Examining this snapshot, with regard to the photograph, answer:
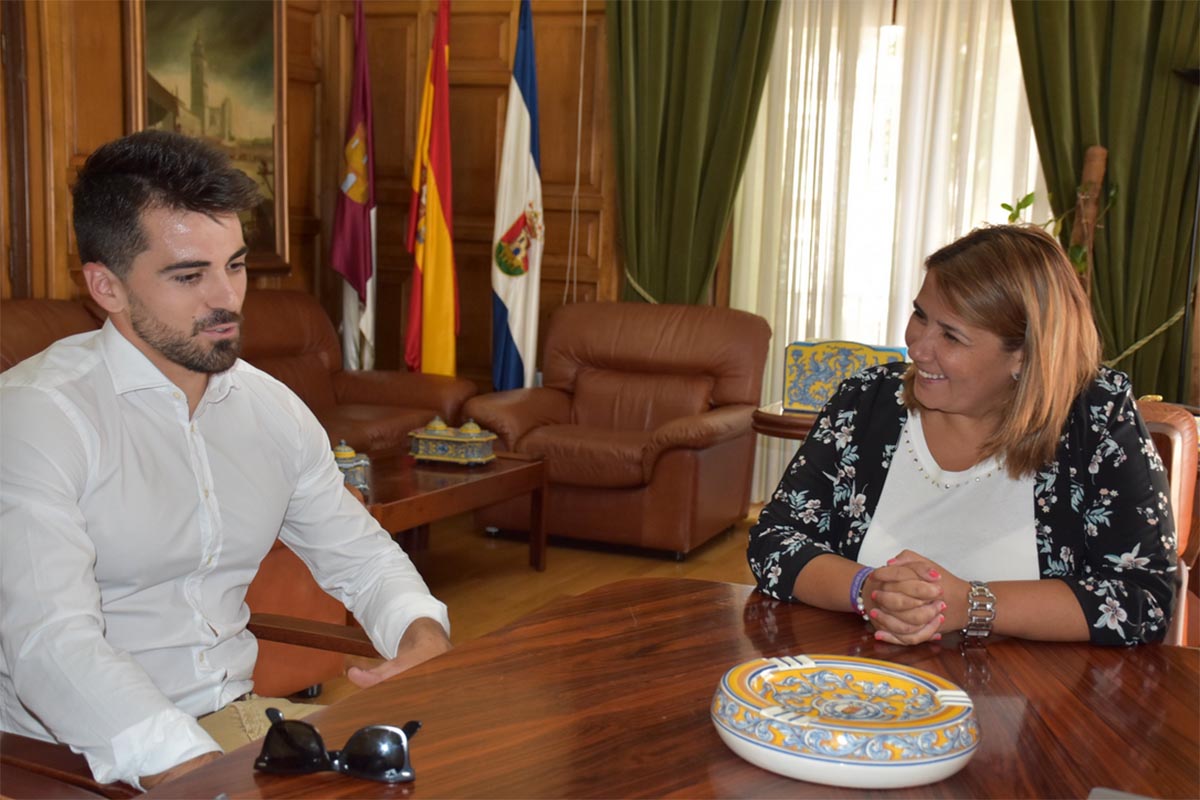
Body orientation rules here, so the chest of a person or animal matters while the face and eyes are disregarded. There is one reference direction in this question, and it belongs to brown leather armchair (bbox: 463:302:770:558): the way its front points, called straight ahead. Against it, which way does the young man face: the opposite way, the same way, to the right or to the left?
to the left

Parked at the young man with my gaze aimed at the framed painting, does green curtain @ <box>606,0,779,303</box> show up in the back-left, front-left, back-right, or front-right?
front-right

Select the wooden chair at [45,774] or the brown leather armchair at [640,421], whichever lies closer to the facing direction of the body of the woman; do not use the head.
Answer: the wooden chair

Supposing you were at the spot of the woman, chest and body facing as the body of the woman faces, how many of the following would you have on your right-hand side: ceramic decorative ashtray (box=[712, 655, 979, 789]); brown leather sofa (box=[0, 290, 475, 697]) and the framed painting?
2

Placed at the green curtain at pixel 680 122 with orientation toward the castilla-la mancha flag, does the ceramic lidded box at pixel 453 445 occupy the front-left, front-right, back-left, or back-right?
front-left

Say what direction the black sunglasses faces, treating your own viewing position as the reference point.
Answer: facing the viewer

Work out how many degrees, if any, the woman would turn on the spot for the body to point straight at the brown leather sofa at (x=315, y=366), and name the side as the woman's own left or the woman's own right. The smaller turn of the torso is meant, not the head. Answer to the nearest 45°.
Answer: approximately 90° to the woman's own right

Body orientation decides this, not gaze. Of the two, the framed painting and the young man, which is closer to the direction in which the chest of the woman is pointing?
the young man

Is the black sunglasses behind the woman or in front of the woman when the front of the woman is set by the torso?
in front

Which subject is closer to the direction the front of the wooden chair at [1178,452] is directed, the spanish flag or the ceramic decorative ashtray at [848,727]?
the ceramic decorative ashtray

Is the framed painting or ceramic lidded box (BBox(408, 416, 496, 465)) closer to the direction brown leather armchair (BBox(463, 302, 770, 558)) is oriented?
the ceramic lidded box

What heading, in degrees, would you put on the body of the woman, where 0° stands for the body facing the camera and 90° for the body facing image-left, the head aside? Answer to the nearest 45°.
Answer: approximately 45°

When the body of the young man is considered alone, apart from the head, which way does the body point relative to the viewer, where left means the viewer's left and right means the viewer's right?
facing the viewer and to the right of the viewer

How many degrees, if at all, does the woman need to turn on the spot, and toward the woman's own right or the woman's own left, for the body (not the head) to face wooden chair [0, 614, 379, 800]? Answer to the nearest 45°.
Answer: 0° — they already face it

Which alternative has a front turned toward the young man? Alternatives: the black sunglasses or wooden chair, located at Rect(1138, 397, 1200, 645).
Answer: the wooden chair

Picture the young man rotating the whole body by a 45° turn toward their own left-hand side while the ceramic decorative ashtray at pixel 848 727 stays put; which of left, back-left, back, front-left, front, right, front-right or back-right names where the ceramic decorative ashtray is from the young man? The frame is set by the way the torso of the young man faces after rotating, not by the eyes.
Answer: front-right

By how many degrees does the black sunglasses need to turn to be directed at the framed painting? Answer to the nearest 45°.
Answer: approximately 180°

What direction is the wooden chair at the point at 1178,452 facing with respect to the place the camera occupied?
facing the viewer and to the left of the viewer

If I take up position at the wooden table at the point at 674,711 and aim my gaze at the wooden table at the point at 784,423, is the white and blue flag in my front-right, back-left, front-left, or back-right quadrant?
front-left
